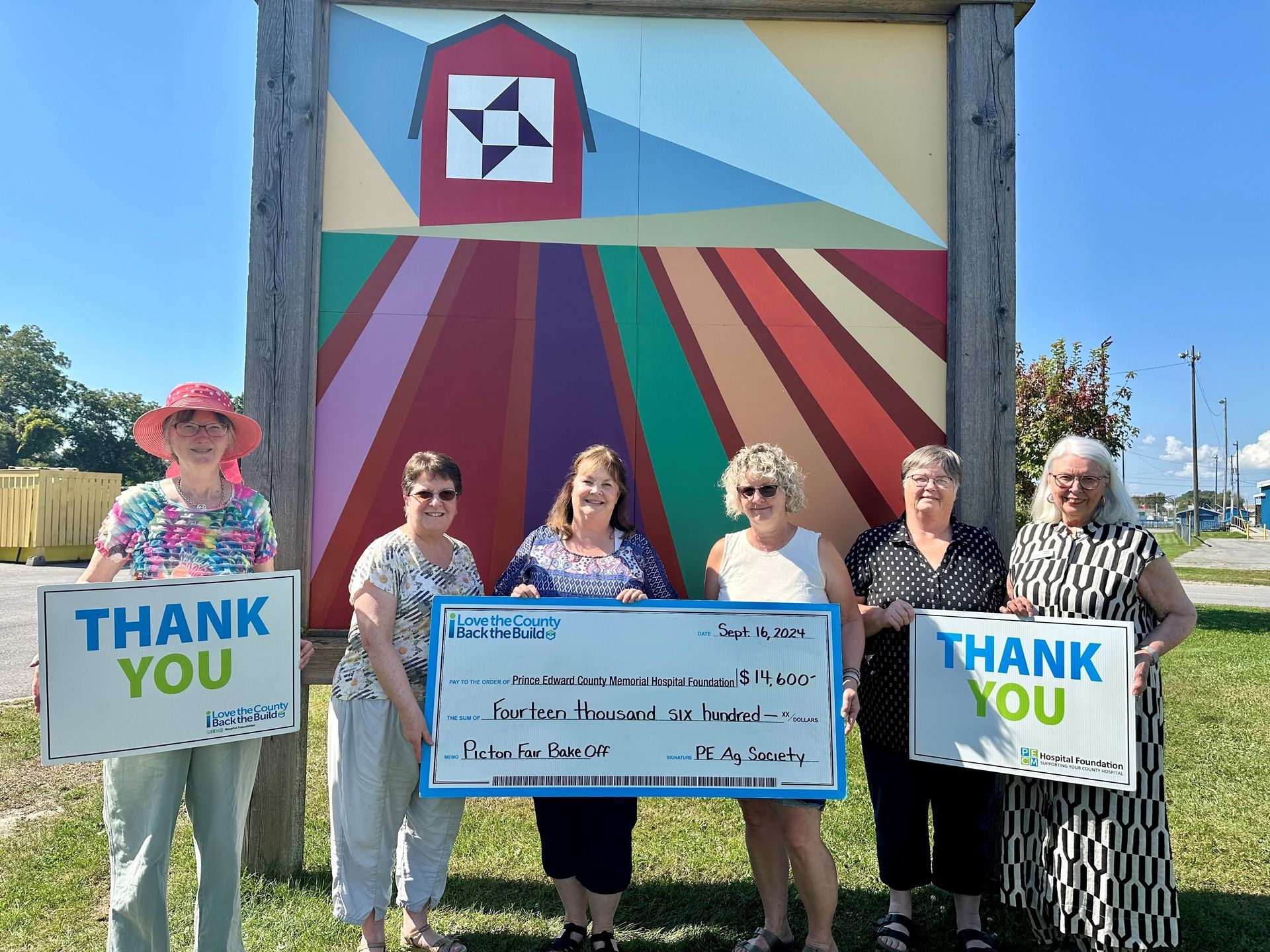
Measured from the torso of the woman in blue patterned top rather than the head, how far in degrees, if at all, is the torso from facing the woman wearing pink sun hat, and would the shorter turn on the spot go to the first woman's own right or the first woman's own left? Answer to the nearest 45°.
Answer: approximately 90° to the first woman's own right

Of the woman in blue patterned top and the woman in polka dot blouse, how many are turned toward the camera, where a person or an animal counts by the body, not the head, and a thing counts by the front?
2

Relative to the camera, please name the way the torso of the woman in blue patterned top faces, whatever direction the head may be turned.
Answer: toward the camera

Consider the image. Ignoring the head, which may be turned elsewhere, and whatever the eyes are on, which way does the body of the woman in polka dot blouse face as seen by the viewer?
toward the camera

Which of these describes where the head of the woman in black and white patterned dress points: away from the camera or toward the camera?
toward the camera

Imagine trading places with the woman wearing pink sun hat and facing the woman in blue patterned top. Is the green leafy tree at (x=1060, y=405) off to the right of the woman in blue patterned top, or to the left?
left

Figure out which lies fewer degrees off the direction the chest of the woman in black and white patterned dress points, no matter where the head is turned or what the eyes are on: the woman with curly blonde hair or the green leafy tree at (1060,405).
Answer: the woman with curly blonde hair

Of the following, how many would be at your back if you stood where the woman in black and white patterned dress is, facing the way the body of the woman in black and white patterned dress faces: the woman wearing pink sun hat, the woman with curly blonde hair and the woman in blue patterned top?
0

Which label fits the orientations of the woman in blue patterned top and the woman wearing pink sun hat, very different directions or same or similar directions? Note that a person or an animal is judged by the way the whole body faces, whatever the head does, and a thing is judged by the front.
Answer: same or similar directions

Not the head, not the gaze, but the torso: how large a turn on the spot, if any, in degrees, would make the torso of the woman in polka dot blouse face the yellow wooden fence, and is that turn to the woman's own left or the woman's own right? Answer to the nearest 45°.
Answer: approximately 135° to the woman's own right

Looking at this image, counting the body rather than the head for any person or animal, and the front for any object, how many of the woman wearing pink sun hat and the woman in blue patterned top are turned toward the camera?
2

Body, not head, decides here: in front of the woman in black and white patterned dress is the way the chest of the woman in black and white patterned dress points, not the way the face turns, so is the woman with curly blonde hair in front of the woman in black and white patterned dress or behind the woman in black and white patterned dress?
in front

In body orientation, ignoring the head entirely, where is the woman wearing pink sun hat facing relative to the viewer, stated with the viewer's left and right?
facing the viewer

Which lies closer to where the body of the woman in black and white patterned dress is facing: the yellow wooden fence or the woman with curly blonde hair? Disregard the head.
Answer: the woman with curly blonde hair

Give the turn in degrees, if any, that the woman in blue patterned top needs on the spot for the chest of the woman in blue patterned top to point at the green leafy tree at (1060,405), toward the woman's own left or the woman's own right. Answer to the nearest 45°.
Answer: approximately 135° to the woman's own left

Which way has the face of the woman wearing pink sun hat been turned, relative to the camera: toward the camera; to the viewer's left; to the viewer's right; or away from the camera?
toward the camera

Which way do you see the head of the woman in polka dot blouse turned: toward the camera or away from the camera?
toward the camera
